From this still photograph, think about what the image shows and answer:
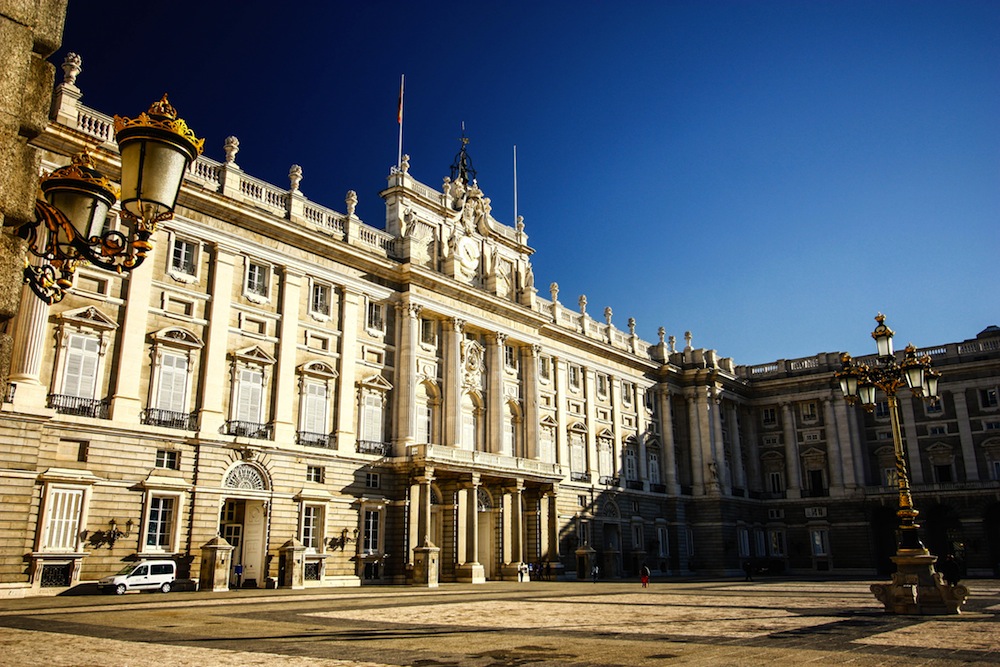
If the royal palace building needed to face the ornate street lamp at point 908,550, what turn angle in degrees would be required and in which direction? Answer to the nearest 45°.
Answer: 0° — it already faces it

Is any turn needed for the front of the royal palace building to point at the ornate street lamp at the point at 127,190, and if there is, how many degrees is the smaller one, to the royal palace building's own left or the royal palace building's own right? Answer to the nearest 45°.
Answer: approximately 45° to the royal palace building's own right

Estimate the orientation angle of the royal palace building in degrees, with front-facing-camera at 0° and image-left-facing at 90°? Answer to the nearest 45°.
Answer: approximately 315°
